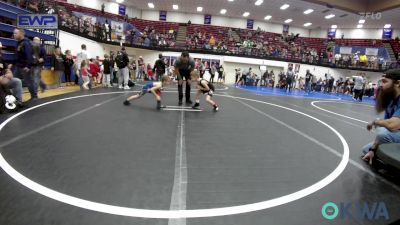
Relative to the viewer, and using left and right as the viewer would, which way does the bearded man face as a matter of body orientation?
facing to the left of the viewer

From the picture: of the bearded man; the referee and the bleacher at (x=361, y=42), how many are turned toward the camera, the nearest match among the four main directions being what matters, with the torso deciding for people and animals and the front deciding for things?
2

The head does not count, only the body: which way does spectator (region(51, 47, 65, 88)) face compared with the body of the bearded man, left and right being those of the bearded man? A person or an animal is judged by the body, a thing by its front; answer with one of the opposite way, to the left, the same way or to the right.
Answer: the opposite way

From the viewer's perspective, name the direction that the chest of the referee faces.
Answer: toward the camera

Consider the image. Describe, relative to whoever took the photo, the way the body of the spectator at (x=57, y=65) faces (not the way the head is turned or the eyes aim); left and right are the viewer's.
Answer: facing the viewer and to the right of the viewer

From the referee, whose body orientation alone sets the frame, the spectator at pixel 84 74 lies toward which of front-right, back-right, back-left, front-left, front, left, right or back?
back-right

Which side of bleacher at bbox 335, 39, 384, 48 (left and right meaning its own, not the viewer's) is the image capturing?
front

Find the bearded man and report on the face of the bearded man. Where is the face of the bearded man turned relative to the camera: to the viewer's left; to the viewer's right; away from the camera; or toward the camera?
to the viewer's left
